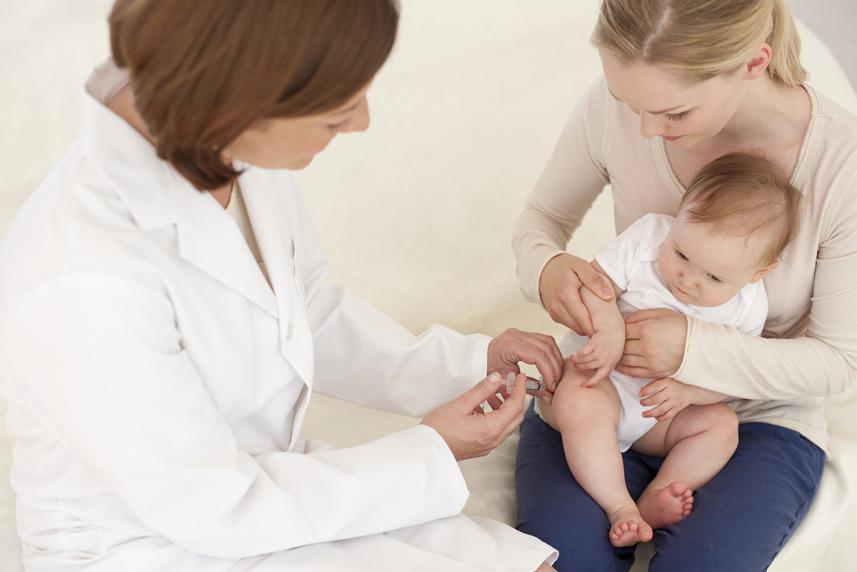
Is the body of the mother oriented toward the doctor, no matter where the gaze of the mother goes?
yes

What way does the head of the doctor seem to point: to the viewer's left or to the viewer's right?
to the viewer's right

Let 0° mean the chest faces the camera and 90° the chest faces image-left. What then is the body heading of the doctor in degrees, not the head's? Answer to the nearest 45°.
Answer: approximately 315°

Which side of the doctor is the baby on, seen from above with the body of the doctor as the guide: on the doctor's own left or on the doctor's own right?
on the doctor's own left
